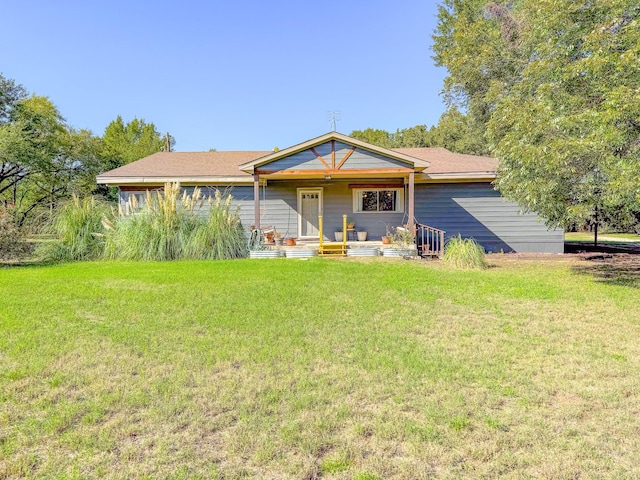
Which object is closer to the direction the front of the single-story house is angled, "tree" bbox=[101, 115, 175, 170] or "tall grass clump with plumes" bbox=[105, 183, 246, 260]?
the tall grass clump with plumes

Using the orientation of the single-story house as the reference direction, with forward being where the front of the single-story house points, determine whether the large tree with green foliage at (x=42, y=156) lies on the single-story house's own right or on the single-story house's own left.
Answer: on the single-story house's own right

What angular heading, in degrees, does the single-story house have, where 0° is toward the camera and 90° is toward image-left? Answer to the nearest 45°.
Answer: approximately 0°

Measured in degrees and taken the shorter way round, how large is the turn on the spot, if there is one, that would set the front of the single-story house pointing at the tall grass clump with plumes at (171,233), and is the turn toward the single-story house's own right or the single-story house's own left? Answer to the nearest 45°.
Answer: approximately 45° to the single-story house's own right

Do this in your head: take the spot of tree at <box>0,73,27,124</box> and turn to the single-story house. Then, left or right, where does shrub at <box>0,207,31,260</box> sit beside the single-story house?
right

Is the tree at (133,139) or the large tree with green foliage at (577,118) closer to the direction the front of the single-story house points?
the large tree with green foliage

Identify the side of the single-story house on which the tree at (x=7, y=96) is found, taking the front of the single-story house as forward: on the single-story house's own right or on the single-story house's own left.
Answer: on the single-story house's own right

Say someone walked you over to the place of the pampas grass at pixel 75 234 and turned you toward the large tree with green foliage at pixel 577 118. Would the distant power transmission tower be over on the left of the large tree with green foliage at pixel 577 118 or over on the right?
left
